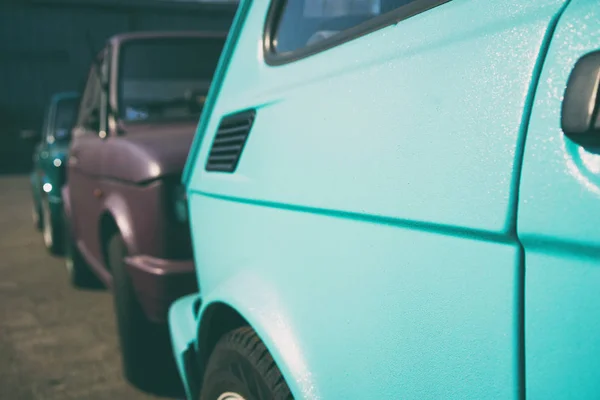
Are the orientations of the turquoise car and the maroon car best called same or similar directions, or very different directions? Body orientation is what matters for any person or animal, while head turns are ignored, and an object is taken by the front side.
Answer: same or similar directions

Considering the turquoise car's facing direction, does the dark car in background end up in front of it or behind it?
behind

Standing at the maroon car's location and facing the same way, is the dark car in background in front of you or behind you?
behind

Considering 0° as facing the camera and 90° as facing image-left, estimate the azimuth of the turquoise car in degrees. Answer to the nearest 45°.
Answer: approximately 315°

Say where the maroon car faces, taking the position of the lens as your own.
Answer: facing the viewer and to the right of the viewer

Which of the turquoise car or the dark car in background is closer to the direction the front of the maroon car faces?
the turquoise car

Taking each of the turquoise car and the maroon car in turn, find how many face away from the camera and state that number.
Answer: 0
